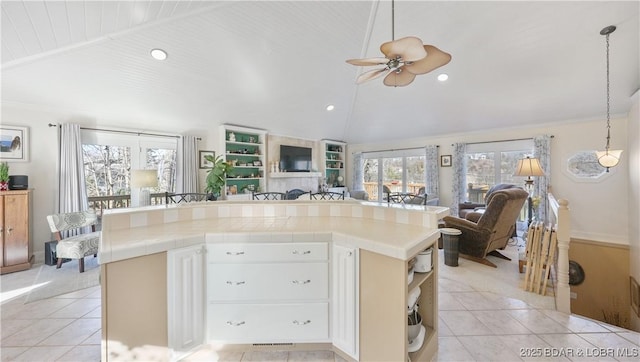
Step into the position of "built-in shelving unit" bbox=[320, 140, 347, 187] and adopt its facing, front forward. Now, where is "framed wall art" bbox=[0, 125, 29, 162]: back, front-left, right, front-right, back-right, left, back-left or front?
right

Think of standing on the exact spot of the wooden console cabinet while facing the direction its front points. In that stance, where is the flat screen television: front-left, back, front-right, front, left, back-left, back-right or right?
front-left

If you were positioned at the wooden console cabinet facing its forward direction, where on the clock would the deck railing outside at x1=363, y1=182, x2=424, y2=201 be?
The deck railing outside is roughly at 9 o'clock from the wooden console cabinet.

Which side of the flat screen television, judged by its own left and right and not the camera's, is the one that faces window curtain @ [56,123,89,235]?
right

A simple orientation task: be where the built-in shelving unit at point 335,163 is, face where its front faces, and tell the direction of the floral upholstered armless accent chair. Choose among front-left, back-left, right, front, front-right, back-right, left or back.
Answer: right

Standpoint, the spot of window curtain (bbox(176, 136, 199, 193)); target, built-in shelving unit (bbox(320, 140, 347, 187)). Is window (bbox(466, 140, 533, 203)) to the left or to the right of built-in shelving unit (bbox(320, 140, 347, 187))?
right

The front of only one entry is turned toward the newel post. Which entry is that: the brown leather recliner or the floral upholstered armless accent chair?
the floral upholstered armless accent chair

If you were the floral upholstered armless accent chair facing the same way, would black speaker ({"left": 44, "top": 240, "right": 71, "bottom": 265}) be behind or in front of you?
behind
